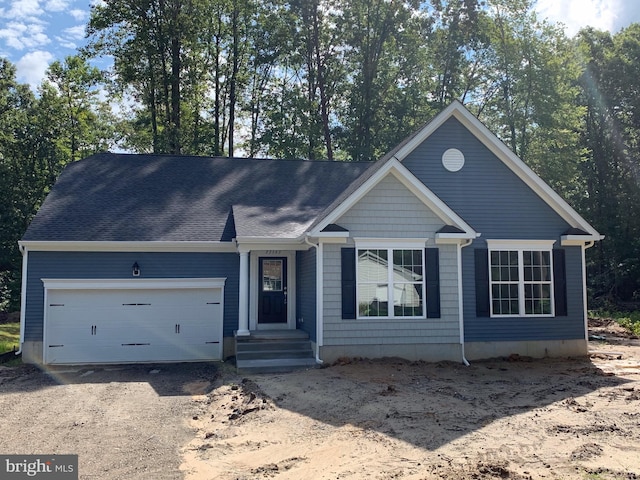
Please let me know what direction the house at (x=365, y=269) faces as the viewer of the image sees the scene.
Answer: facing the viewer

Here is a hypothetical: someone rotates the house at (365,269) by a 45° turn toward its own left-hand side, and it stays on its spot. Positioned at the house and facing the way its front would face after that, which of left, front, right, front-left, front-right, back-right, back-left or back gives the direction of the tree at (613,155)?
left
